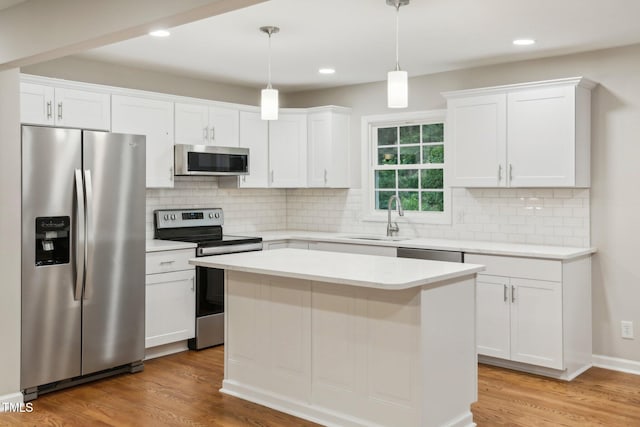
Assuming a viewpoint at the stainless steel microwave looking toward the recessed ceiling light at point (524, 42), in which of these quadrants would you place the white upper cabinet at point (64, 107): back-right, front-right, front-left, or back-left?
back-right

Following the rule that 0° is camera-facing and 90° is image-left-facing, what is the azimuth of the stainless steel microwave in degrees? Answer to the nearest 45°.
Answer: approximately 315°

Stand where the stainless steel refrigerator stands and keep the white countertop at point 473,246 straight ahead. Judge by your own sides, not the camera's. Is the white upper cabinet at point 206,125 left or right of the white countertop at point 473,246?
left

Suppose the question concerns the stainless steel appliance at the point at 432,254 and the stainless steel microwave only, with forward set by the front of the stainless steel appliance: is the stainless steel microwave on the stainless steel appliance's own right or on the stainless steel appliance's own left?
on the stainless steel appliance's own right

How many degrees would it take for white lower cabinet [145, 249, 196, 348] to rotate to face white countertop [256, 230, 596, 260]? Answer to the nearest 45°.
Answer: approximately 45° to its left

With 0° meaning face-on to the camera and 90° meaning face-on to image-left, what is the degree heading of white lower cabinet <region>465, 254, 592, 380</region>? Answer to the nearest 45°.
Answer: approximately 45°
